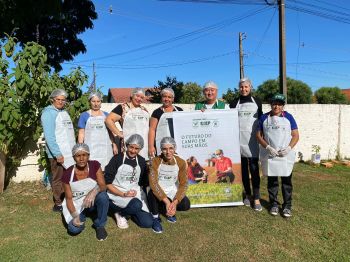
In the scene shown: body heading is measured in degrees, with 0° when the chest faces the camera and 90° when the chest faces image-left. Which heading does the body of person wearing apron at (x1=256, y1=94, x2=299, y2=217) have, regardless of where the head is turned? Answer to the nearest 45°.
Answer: approximately 0°

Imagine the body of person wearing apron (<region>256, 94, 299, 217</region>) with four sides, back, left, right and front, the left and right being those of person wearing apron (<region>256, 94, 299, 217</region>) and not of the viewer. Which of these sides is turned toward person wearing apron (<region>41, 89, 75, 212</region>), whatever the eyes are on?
right

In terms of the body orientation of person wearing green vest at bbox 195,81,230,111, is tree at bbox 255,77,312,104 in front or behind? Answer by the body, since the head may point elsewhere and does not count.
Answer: behind

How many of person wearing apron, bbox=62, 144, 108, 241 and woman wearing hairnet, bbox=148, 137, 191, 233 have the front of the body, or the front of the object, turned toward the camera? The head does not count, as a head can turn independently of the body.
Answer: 2
